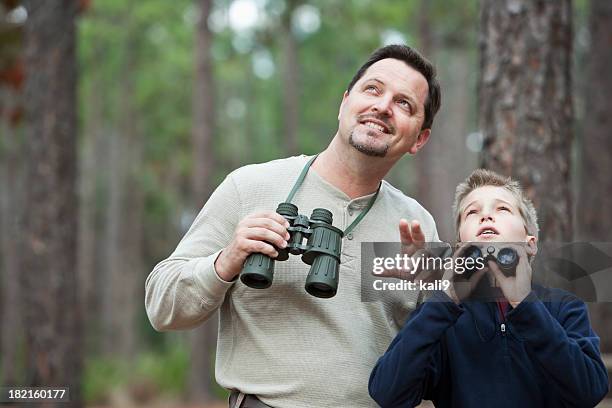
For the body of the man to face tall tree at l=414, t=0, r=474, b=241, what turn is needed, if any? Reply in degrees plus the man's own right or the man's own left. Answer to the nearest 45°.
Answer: approximately 180°

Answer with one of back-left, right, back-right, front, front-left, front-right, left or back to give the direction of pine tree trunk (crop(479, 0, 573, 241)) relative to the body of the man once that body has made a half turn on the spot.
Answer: front-right

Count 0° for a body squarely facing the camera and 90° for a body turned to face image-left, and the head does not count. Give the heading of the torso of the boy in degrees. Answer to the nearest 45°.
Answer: approximately 0°

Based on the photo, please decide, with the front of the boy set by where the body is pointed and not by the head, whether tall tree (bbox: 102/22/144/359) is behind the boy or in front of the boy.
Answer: behind

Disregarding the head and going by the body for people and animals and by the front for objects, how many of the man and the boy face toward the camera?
2

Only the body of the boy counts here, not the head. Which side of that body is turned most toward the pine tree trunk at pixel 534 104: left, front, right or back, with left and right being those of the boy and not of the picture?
back

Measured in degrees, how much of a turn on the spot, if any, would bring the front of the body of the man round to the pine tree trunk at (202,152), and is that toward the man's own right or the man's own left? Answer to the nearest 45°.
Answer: approximately 180°
